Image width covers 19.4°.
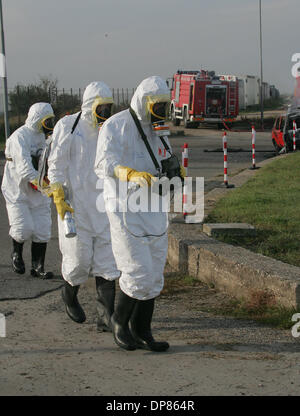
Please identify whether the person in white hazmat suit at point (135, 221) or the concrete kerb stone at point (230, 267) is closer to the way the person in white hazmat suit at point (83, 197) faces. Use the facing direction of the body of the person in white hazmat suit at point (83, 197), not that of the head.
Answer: the person in white hazmat suit

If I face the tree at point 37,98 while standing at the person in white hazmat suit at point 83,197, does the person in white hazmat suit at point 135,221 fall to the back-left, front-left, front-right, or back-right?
back-right

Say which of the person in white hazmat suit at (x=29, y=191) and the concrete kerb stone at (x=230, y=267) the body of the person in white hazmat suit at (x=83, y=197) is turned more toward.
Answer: the concrete kerb stone

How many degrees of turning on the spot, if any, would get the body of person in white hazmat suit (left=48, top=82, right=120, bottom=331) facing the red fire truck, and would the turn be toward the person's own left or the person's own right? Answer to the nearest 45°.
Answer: approximately 135° to the person's own left

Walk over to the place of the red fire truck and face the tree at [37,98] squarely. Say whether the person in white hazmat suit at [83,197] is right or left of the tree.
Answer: left

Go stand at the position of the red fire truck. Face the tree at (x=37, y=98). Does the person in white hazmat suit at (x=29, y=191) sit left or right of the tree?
left

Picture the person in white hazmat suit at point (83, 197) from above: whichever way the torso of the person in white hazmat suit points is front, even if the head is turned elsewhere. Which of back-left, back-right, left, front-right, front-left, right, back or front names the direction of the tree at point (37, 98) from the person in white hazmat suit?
back-left

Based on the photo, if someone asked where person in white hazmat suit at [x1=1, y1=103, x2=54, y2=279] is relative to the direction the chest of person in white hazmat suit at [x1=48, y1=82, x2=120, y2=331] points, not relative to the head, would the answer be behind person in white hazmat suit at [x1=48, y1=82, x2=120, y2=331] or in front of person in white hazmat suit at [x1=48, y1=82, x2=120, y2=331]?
behind

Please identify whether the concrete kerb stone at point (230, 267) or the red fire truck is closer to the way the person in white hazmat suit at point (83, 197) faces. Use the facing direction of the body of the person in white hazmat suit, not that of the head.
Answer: the concrete kerb stone

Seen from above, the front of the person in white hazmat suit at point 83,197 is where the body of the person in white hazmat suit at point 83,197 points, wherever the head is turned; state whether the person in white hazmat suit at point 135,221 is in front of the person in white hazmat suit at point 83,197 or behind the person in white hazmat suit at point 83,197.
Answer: in front
